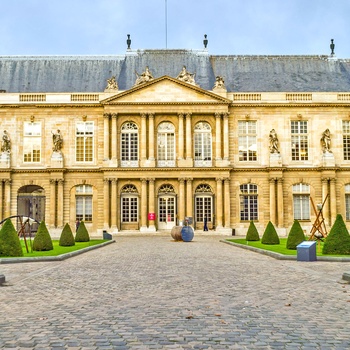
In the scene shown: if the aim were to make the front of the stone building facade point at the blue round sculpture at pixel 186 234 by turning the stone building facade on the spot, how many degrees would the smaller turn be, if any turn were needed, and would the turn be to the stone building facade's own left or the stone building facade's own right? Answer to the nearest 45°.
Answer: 0° — it already faces it

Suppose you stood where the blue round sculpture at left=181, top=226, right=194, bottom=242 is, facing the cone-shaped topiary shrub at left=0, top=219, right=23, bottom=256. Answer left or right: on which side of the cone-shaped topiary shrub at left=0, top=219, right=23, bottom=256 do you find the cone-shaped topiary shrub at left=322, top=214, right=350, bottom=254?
left

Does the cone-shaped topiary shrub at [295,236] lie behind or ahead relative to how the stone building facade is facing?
ahead

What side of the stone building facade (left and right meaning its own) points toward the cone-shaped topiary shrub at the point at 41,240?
front

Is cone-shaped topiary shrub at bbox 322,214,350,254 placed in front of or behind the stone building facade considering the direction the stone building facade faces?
in front

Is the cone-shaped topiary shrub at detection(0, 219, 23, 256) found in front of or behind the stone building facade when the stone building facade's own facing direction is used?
in front

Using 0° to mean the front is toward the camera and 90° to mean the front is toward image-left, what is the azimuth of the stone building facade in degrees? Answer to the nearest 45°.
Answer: approximately 0°

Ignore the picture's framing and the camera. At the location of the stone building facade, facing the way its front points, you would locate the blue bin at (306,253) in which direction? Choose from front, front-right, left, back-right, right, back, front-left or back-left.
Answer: front

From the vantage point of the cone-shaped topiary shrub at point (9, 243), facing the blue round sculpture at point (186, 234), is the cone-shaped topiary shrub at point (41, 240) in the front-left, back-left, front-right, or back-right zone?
front-left
